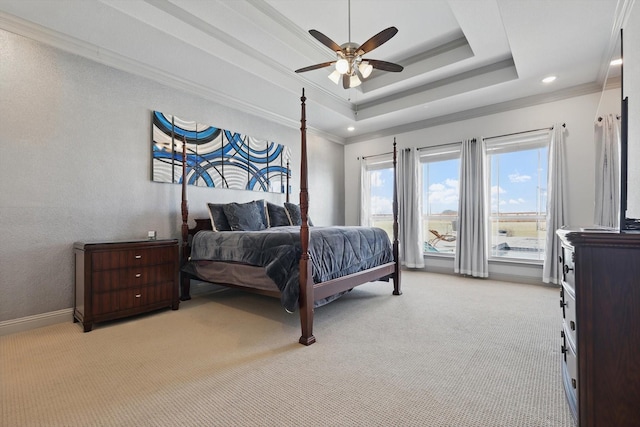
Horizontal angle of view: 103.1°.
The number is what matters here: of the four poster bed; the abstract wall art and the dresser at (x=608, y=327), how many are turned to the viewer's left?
1

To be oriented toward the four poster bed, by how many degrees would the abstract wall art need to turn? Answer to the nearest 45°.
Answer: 0° — it already faces it

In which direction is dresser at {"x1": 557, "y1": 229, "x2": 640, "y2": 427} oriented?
to the viewer's left

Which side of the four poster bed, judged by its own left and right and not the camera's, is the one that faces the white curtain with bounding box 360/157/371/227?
left

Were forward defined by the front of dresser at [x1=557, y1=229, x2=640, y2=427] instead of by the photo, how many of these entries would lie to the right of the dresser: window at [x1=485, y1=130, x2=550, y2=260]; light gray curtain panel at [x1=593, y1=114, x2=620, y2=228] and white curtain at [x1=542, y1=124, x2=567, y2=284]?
3

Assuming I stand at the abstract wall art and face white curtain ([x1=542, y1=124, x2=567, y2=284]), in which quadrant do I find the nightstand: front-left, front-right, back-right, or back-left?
back-right

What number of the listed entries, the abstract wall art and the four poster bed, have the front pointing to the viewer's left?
0

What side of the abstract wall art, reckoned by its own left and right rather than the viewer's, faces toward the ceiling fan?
front

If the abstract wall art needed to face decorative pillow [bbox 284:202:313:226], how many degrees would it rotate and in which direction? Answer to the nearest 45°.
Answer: approximately 45° to its left

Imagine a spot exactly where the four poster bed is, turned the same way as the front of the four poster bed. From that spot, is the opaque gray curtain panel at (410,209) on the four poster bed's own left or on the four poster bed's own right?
on the four poster bed's own left

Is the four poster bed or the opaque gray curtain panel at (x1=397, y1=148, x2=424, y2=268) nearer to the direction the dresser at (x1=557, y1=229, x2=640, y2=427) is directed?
the four poster bed

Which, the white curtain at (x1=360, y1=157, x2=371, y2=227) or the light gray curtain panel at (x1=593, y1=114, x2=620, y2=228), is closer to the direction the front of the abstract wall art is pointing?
the light gray curtain panel

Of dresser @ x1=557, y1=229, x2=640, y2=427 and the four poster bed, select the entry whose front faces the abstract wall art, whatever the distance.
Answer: the dresser

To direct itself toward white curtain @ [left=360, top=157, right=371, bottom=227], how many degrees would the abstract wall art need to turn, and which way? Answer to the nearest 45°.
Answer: approximately 45° to its left
